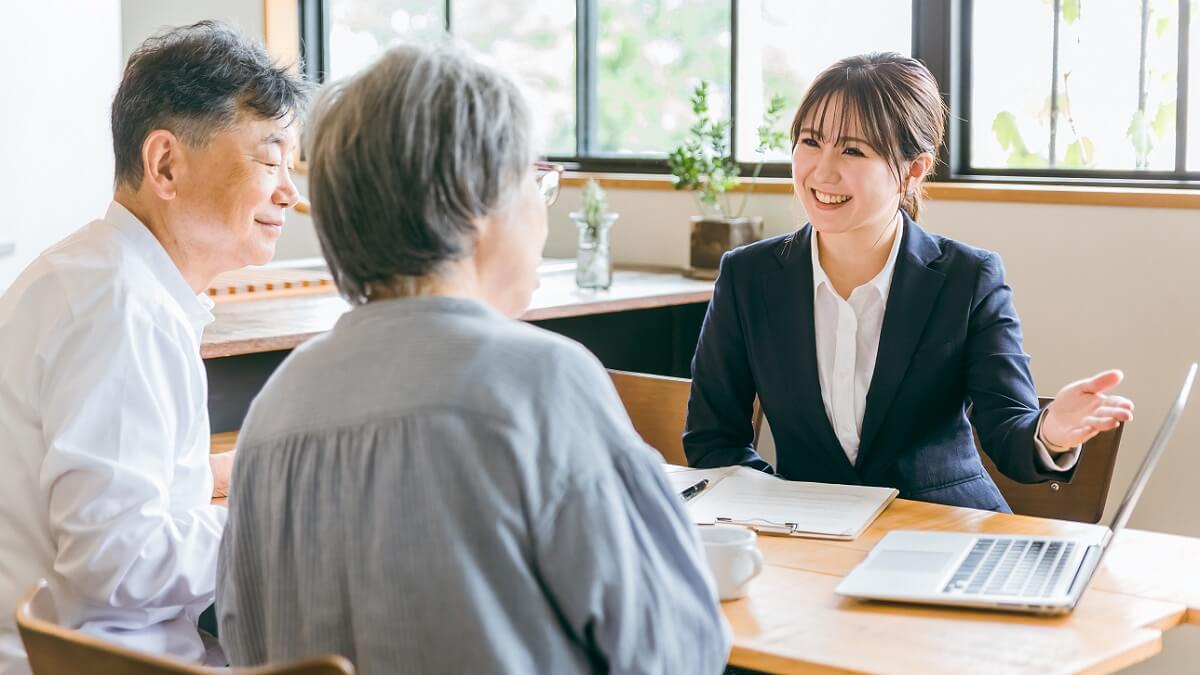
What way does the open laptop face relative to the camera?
to the viewer's left

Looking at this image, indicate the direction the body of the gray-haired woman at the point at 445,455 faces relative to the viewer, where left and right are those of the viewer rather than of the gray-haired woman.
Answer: facing away from the viewer and to the right of the viewer

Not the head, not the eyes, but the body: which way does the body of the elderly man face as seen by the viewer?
to the viewer's right

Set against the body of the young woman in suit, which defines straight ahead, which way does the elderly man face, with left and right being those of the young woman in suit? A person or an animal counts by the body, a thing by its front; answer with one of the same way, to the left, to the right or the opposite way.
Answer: the opposite way

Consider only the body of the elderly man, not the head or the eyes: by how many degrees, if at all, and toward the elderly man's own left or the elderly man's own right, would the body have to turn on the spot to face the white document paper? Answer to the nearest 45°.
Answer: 0° — they already face it

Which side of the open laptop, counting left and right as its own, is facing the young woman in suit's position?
right

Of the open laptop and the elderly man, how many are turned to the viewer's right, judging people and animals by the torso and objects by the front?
1

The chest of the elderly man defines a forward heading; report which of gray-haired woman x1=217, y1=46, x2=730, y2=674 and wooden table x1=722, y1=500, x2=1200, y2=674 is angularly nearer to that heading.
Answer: the wooden table
